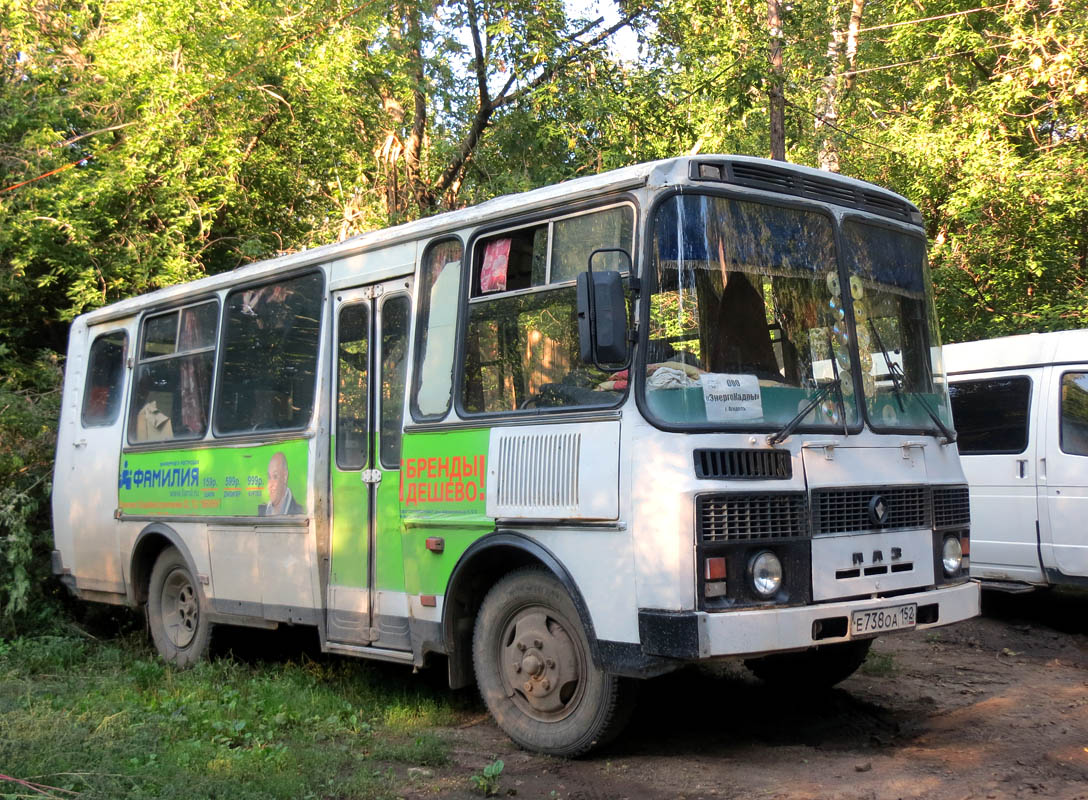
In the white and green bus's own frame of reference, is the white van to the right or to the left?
on its left

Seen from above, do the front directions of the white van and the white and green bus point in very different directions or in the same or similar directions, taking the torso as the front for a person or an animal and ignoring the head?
same or similar directions

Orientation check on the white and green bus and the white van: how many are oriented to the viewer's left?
0

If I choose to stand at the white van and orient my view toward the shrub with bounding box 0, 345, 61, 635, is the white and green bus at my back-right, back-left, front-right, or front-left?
front-left

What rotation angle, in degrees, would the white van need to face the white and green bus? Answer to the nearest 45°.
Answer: approximately 135° to its right

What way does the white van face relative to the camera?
to the viewer's right

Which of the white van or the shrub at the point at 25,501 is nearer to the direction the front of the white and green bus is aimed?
the white van

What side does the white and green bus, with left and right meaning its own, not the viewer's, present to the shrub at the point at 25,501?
back

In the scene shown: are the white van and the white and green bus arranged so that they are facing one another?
no

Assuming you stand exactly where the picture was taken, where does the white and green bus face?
facing the viewer and to the right of the viewer
